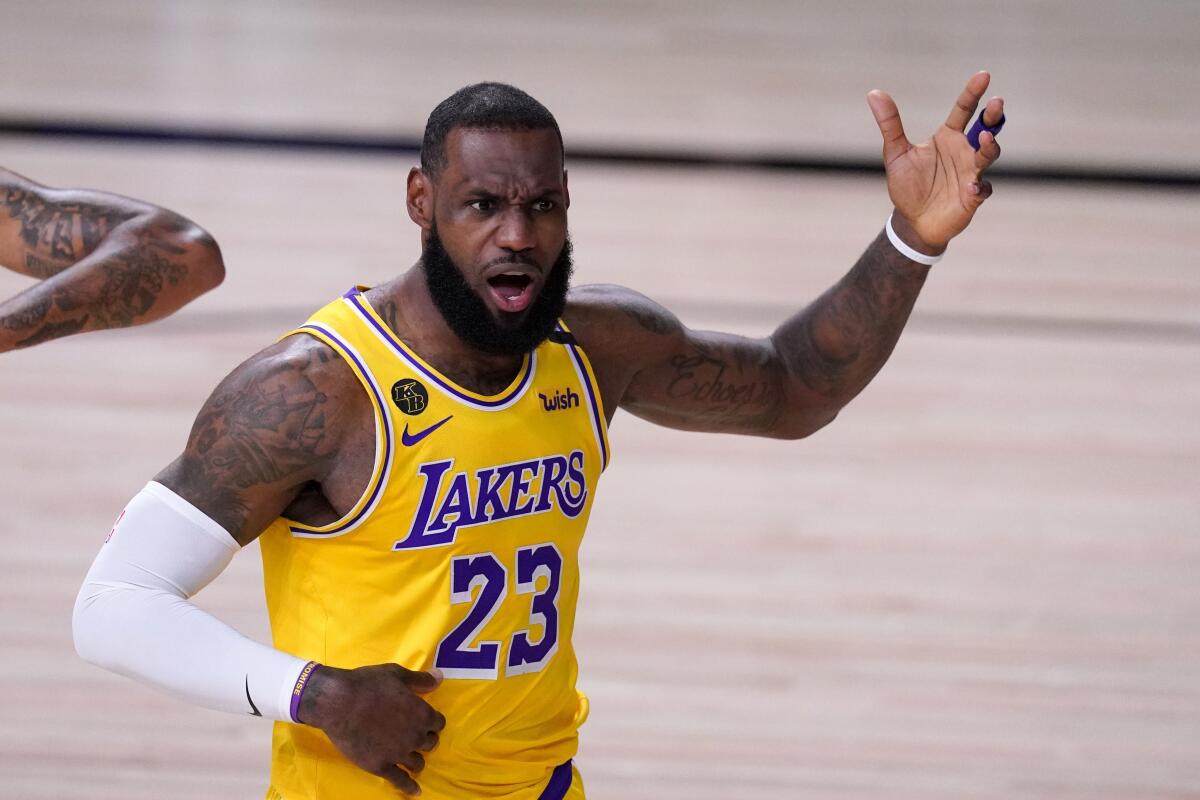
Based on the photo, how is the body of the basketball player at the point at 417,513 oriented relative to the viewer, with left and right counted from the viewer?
facing the viewer and to the right of the viewer
